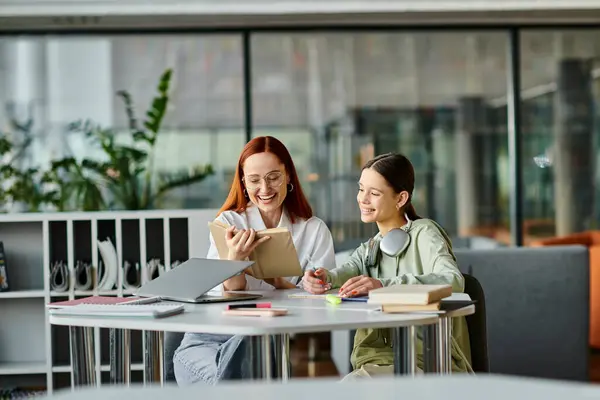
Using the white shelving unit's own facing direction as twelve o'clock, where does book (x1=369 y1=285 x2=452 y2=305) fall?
The book is roughly at 11 o'clock from the white shelving unit.

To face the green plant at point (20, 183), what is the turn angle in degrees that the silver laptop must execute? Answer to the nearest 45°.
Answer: approximately 45° to its left

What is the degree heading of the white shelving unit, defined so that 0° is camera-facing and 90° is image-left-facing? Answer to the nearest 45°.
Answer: approximately 0°

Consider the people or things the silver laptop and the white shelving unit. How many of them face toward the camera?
1

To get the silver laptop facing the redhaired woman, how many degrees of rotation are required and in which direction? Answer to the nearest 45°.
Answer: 0° — it already faces them

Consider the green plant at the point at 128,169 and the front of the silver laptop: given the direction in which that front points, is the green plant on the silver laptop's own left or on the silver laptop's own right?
on the silver laptop's own left

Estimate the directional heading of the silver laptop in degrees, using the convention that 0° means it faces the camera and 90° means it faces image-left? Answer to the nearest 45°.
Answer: approximately 225°

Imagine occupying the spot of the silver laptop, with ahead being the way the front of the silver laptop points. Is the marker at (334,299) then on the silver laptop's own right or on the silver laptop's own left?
on the silver laptop's own right

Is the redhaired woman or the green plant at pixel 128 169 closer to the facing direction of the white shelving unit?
the redhaired woman

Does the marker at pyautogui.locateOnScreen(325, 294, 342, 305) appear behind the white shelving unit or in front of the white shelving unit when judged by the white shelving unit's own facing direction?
in front

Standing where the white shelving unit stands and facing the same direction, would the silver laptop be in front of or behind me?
in front

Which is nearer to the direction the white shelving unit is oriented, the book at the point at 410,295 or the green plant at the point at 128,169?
the book
